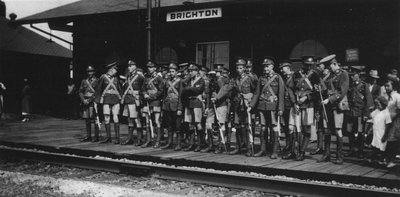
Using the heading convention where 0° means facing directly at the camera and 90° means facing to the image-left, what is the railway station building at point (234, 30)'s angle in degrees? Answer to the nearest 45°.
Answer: approximately 0°

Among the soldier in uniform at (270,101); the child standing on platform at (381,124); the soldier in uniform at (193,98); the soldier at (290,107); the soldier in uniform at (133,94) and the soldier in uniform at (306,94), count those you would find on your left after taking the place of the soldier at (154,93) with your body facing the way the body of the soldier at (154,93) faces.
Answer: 5

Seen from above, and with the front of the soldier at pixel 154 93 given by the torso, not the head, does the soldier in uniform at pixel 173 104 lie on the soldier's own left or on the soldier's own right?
on the soldier's own left

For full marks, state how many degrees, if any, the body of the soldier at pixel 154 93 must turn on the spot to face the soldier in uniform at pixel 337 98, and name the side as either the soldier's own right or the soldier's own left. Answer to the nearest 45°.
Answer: approximately 90° to the soldier's own left

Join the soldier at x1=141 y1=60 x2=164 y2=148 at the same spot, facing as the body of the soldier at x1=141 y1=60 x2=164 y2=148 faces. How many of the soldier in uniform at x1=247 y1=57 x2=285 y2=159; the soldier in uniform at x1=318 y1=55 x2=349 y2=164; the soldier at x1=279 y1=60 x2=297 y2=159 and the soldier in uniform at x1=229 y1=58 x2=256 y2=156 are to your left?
4

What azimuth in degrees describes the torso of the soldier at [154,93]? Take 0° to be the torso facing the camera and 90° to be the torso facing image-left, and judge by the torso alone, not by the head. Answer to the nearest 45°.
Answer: approximately 45°

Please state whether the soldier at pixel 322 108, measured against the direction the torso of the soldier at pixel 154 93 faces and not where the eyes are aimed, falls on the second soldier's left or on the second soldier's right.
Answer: on the second soldier's left

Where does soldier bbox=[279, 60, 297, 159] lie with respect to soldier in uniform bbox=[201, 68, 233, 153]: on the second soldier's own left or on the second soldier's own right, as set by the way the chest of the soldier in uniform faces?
on the second soldier's own left

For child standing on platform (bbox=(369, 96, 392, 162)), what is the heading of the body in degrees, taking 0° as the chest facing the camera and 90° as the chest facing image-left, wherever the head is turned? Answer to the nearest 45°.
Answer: approximately 45°
